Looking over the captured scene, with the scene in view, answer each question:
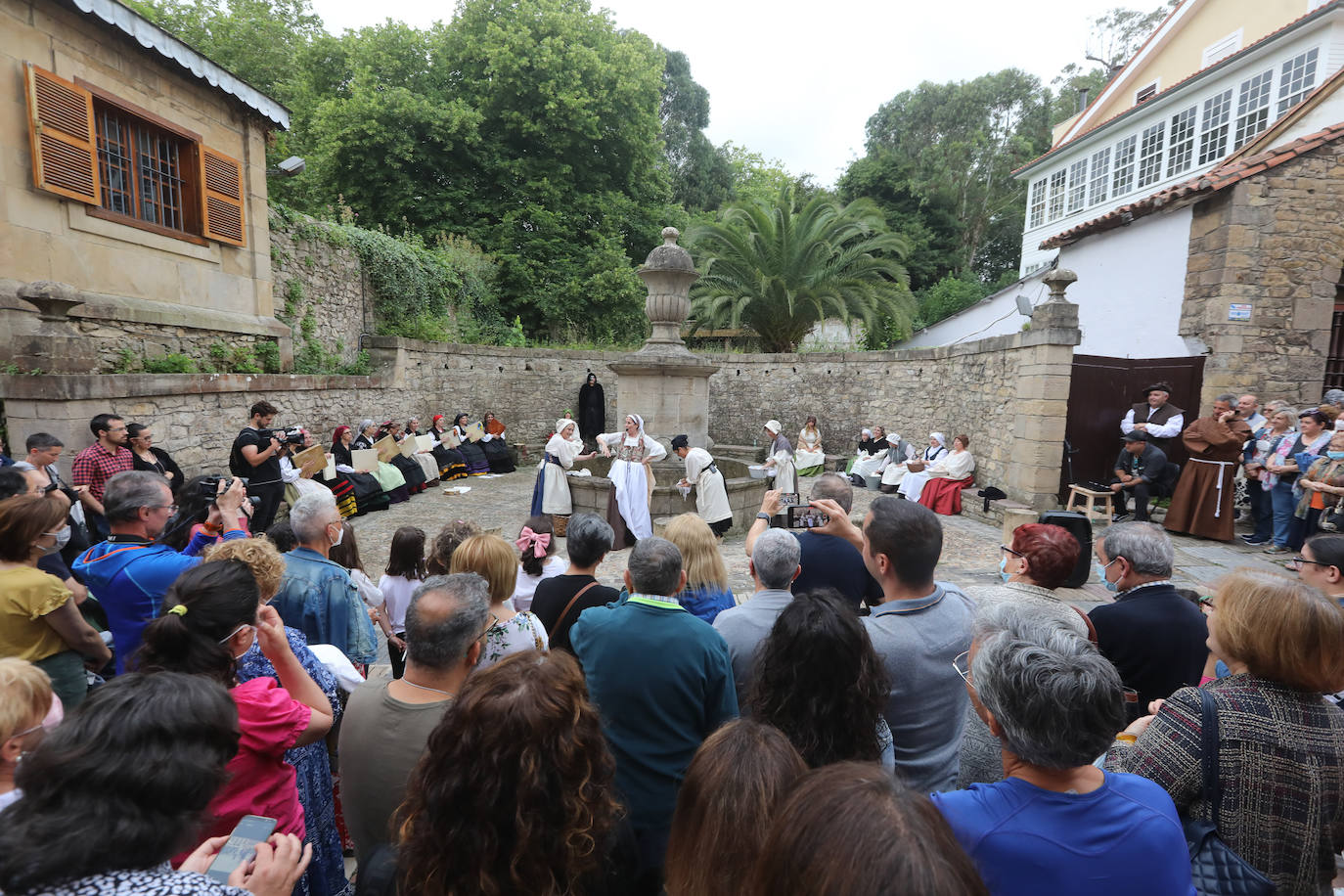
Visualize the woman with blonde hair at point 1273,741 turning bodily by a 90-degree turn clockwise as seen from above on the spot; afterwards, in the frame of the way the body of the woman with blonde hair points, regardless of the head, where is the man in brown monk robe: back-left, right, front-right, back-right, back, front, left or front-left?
front-left

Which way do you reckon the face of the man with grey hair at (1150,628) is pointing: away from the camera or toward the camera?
away from the camera

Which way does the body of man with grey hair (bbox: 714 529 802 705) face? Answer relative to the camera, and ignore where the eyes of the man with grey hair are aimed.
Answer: away from the camera

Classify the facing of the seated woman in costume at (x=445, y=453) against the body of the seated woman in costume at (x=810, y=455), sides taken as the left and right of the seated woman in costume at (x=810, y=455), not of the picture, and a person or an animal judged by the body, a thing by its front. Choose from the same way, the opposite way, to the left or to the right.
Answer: to the left

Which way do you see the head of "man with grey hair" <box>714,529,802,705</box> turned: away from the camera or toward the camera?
away from the camera

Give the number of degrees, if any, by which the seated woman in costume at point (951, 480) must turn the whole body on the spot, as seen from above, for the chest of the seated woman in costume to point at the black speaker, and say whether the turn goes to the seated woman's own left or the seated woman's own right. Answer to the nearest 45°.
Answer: approximately 45° to the seated woman's own left

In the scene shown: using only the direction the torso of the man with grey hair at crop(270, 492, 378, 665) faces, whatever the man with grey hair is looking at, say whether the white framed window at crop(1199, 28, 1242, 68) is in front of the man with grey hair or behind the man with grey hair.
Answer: in front

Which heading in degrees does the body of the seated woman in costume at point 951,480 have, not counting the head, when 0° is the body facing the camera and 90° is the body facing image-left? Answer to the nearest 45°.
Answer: approximately 45°

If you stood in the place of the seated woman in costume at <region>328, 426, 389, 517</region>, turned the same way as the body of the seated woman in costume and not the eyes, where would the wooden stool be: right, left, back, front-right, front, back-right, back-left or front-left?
front

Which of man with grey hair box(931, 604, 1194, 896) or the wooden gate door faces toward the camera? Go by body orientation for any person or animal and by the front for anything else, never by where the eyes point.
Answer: the wooden gate door

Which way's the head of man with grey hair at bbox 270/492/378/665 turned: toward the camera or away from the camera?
away from the camera

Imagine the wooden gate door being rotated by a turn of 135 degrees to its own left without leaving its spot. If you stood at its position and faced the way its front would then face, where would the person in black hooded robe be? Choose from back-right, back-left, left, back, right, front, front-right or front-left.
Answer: back-left

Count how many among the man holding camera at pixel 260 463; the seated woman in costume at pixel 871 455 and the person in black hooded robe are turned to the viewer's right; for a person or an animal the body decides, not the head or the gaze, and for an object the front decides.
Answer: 1

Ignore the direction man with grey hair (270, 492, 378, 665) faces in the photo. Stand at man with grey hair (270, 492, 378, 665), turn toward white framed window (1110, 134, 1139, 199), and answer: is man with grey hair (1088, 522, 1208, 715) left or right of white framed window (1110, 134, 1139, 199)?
right

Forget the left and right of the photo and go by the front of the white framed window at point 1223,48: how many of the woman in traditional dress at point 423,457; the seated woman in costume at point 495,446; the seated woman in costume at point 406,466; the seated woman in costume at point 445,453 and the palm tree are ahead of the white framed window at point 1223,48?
5

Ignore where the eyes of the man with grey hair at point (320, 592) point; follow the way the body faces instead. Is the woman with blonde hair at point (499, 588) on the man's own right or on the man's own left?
on the man's own right

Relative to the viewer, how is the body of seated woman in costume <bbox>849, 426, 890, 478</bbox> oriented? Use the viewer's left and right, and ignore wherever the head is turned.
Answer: facing the viewer and to the left of the viewer

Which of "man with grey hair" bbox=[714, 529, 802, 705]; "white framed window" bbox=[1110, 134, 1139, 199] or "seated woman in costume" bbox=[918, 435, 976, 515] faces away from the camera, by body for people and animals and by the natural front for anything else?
the man with grey hair

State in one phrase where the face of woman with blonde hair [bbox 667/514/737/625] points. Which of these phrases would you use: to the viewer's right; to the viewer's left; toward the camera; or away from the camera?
away from the camera
